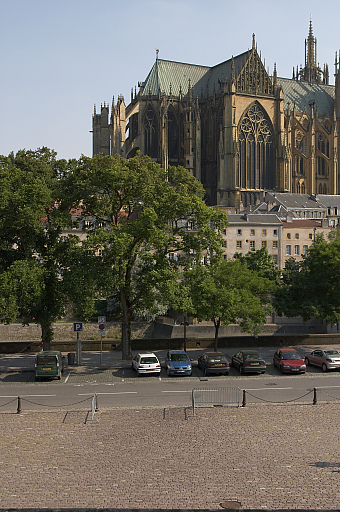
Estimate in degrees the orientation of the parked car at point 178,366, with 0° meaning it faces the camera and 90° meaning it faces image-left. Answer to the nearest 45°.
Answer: approximately 0°

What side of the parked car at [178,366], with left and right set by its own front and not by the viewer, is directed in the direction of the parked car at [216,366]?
left

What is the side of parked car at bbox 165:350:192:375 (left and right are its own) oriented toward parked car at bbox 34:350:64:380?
right

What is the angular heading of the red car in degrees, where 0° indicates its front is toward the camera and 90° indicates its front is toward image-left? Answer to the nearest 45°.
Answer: approximately 315°

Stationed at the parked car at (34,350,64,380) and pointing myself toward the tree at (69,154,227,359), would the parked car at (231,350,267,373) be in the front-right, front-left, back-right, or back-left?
front-right

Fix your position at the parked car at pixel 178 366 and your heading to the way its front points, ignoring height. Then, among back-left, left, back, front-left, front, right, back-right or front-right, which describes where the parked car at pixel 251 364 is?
left

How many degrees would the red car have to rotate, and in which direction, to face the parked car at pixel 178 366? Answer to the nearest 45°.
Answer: approximately 135° to its right
